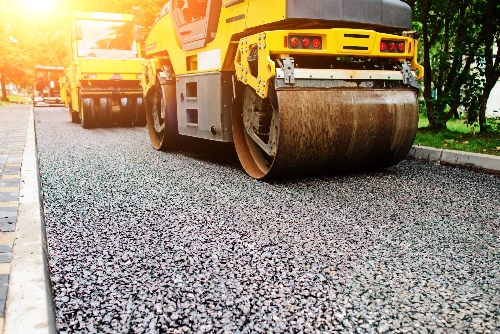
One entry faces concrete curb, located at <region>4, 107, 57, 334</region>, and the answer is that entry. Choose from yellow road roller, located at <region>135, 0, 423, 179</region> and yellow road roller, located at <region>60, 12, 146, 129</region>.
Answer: yellow road roller, located at <region>60, 12, 146, 129</region>

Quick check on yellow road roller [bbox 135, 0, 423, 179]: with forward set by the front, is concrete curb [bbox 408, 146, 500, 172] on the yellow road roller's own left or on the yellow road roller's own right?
on the yellow road roller's own right

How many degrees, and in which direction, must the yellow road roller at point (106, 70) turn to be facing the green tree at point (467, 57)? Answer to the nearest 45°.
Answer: approximately 45° to its left

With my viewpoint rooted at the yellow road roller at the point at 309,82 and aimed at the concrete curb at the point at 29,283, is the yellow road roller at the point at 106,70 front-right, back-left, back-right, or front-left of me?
back-right

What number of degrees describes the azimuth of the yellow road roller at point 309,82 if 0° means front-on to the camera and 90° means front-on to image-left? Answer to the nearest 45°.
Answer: approximately 135°

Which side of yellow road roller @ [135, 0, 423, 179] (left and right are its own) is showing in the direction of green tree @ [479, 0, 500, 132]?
right

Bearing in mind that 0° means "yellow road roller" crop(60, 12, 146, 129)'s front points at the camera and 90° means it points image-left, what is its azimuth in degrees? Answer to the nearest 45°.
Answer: approximately 0°

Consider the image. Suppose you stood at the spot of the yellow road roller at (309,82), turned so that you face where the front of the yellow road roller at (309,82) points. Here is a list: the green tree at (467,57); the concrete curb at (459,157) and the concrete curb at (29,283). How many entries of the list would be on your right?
2

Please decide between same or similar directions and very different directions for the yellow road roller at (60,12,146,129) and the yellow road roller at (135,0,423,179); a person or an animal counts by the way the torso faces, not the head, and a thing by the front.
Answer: very different directions

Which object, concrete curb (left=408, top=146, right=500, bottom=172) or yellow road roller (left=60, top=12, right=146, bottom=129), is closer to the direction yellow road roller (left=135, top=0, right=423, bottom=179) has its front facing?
the yellow road roller

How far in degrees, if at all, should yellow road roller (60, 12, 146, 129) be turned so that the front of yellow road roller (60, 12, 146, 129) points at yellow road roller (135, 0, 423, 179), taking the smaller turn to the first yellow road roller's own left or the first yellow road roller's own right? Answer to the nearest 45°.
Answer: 0° — it already faces it

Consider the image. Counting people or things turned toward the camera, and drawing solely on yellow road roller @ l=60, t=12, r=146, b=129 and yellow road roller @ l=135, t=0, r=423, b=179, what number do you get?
1

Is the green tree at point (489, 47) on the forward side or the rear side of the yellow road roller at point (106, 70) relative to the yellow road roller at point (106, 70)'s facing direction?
on the forward side
